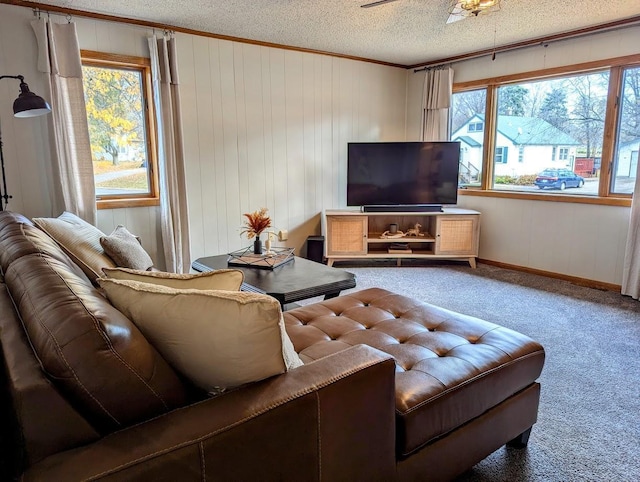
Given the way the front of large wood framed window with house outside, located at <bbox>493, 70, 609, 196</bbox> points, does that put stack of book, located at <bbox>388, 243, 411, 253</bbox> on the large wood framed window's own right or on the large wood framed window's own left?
on the large wood framed window's own right

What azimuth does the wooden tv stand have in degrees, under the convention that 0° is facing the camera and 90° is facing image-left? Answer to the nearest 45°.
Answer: approximately 0°

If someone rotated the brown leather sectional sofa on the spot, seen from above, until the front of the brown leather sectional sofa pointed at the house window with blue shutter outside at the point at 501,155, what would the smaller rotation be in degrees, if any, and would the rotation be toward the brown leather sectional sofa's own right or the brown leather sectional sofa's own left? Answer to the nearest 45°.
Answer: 0° — it already faces it

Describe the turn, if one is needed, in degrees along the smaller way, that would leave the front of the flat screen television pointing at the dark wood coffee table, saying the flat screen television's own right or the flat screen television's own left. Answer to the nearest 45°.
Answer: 0° — it already faces it

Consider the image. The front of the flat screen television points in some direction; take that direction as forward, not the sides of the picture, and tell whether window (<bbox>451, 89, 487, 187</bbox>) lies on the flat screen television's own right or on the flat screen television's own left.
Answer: on the flat screen television's own left

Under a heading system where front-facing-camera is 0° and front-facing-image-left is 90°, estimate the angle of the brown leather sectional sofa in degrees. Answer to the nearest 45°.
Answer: approximately 225°

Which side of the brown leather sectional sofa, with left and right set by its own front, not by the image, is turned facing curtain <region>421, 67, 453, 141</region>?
front

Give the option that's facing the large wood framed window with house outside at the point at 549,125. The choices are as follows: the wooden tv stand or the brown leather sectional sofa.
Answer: the brown leather sectional sofa

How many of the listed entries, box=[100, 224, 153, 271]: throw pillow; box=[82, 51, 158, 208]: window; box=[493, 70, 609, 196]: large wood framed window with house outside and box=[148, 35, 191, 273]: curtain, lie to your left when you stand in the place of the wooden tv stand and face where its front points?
1

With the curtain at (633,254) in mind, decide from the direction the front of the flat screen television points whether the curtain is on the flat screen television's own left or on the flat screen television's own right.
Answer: on the flat screen television's own left

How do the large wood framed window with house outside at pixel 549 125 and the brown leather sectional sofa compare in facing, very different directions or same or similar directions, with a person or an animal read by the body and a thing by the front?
very different directions

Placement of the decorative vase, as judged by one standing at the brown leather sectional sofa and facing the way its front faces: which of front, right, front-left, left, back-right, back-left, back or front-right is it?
front-left

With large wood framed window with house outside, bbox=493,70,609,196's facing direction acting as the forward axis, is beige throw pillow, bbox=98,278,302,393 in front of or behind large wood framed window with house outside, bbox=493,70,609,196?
in front
